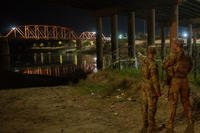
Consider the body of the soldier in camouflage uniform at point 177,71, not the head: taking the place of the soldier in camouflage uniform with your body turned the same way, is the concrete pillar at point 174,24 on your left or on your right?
on your right

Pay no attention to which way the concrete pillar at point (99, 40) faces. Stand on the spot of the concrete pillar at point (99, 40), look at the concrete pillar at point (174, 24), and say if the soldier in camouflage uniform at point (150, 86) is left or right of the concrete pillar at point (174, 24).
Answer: right

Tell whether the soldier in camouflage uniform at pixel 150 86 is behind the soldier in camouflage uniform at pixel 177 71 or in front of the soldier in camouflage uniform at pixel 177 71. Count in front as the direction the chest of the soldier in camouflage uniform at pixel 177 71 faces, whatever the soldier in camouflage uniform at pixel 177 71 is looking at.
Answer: in front

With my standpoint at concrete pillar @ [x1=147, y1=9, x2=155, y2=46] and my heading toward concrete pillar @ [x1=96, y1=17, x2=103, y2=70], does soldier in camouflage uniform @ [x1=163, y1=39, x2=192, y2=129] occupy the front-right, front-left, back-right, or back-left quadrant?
back-left

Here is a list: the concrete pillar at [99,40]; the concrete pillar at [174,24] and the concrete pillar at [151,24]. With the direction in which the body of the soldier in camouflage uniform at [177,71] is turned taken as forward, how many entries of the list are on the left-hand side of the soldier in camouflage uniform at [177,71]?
0

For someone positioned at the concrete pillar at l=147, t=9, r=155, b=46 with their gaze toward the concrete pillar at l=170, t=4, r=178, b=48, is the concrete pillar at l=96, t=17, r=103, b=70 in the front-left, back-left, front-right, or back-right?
back-right
